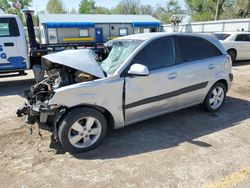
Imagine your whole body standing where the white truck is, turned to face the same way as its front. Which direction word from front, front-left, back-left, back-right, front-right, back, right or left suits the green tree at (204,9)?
back-right

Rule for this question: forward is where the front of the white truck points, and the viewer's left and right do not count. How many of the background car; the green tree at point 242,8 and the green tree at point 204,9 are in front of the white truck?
0

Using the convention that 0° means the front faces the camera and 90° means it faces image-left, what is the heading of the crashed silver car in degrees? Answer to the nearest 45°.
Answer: approximately 45°

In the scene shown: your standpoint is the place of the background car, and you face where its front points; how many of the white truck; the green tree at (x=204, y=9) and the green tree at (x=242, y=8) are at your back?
1

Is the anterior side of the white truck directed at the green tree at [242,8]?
no

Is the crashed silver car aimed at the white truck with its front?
no

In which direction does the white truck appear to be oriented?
to the viewer's left

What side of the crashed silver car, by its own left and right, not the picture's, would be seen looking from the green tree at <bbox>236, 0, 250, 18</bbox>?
back

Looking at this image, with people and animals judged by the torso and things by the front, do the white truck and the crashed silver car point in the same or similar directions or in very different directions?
same or similar directions

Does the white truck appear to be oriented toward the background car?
no

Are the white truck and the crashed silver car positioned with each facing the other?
no

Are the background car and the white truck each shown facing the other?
no
